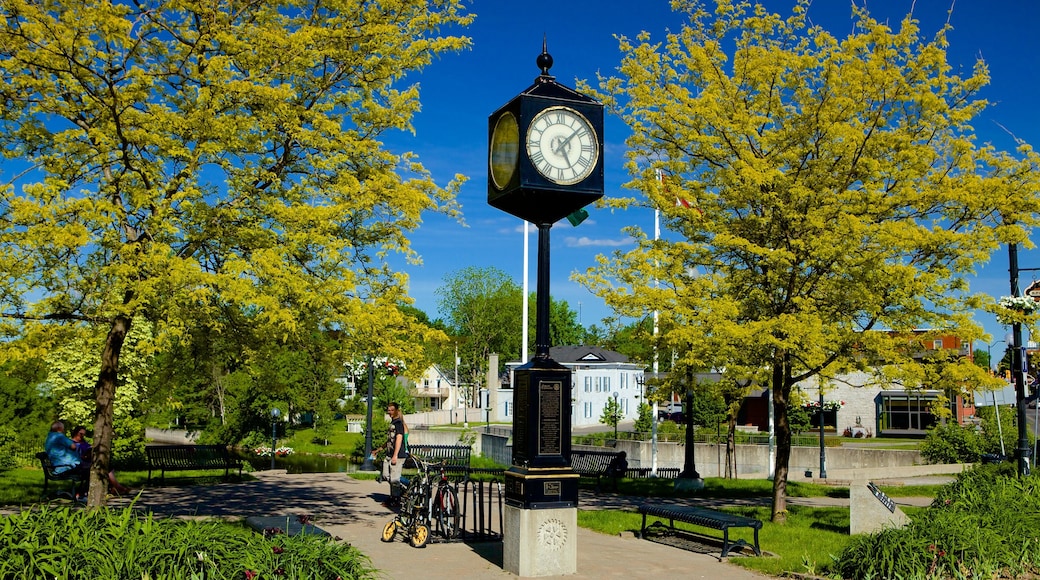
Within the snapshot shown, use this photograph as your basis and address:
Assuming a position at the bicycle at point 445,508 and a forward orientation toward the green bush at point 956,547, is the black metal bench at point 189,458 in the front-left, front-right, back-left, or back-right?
back-left

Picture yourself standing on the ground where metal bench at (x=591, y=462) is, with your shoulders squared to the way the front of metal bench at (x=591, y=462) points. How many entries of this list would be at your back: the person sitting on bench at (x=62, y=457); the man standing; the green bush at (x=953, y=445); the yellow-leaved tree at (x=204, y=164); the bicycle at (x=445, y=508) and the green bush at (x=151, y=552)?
1

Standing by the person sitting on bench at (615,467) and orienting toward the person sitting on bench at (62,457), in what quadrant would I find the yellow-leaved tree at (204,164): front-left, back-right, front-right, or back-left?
front-left

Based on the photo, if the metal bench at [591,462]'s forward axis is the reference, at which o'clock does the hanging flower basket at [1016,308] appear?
The hanging flower basket is roughly at 9 o'clock from the metal bench.

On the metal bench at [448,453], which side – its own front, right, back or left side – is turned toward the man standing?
front

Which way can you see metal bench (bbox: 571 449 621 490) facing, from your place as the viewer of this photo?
facing the viewer and to the left of the viewer

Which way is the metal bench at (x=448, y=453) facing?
toward the camera
